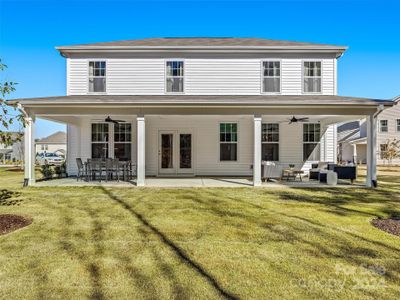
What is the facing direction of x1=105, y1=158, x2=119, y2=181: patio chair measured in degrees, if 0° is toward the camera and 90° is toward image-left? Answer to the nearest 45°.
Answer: approximately 180°

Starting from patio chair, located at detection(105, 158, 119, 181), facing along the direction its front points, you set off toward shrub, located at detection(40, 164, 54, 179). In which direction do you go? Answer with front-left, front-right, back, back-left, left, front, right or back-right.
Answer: front-left

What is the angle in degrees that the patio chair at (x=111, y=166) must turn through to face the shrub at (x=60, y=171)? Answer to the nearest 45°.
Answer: approximately 45° to its left
